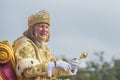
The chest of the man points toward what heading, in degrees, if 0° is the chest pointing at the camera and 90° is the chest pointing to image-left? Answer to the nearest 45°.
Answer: approximately 315°
